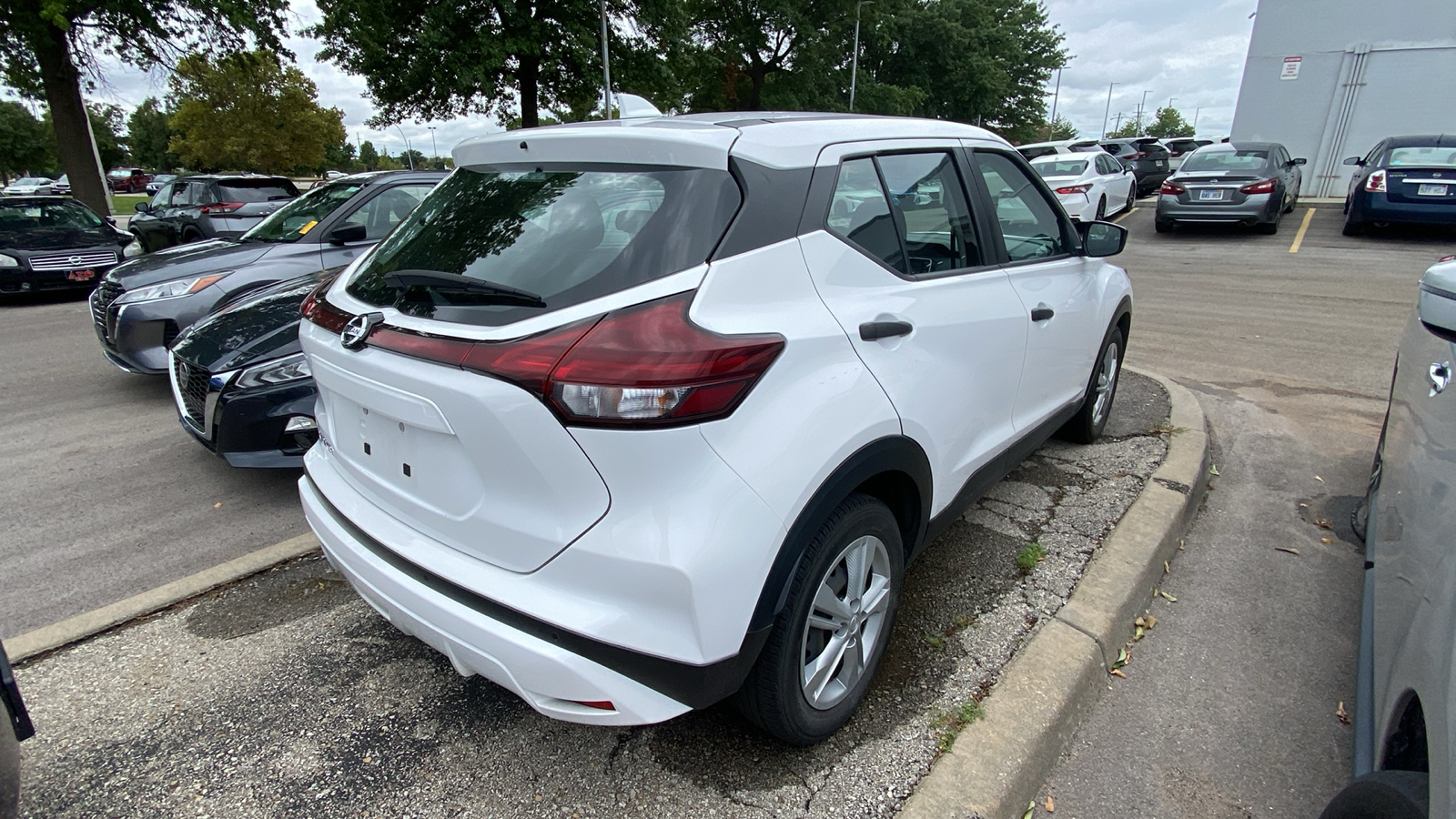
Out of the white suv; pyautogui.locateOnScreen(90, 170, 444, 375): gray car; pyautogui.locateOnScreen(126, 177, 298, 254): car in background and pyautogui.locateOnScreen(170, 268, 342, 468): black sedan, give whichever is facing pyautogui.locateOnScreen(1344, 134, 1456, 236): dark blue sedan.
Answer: the white suv

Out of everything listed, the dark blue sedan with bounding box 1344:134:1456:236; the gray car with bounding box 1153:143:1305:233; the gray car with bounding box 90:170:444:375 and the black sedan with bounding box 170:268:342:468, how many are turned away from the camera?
2

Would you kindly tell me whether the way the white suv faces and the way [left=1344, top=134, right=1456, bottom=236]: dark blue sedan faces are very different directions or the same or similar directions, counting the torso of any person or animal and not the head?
same or similar directions

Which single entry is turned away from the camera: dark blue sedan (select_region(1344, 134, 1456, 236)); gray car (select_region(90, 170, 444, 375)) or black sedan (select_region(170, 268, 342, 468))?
dark blue sedan (select_region(1344, 134, 1456, 236))

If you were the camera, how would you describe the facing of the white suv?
facing away from the viewer and to the right of the viewer

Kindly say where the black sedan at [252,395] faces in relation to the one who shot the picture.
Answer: facing the viewer and to the left of the viewer

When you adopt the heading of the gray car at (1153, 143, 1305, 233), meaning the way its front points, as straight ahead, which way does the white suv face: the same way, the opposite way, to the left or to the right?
the same way

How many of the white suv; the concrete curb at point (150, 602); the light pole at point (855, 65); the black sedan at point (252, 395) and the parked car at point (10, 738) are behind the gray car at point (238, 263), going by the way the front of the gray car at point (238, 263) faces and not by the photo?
1

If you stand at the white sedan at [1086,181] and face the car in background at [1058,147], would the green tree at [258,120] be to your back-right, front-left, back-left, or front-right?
front-left

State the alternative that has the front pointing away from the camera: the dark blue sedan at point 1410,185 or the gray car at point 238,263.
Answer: the dark blue sedan

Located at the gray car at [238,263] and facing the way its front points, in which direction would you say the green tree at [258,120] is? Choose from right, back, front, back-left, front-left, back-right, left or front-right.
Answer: back-right

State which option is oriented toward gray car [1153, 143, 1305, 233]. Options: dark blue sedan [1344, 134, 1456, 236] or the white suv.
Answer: the white suv

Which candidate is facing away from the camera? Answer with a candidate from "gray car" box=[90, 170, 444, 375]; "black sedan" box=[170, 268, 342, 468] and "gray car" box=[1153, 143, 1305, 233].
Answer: "gray car" box=[1153, 143, 1305, 233]

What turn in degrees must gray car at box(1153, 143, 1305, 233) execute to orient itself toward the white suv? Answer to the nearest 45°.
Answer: approximately 180°

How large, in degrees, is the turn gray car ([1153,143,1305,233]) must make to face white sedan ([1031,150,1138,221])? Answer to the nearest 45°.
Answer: approximately 90° to its left

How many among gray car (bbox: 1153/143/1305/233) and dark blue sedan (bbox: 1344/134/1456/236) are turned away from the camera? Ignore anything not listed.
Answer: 2

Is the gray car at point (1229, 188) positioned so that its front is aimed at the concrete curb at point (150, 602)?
no

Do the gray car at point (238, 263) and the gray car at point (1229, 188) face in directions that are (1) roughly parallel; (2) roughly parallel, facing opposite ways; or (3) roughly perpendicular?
roughly parallel, facing opposite ways

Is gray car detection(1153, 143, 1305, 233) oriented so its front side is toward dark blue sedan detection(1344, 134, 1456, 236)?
no

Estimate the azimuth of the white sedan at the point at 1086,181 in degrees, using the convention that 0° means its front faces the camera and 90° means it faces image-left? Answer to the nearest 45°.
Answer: approximately 225°

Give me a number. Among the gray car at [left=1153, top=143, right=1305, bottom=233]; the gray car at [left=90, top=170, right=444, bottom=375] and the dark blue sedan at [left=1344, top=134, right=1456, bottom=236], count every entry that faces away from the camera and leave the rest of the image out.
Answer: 2

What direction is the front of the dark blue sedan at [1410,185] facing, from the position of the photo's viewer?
facing away from the viewer
